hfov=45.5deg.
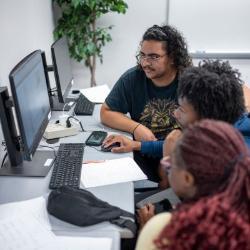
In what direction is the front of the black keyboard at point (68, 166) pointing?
to the viewer's right

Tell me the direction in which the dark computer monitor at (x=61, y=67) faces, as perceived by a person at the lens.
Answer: facing to the right of the viewer

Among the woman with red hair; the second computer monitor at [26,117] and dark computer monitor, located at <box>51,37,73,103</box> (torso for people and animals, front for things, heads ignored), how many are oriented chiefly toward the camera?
0

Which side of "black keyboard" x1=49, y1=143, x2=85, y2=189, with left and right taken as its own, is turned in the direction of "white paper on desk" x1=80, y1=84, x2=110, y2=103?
left

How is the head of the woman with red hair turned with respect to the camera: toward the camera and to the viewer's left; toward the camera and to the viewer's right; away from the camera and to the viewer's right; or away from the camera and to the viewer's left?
away from the camera and to the viewer's left

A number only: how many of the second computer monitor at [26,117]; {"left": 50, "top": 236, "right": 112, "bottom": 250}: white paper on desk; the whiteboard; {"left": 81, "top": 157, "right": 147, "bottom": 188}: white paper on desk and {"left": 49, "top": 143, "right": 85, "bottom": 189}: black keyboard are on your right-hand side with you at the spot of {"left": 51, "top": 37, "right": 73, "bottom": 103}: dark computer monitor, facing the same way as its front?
4

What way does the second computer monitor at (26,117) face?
to the viewer's right

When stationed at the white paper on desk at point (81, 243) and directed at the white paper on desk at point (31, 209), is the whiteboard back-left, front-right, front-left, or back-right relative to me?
front-right

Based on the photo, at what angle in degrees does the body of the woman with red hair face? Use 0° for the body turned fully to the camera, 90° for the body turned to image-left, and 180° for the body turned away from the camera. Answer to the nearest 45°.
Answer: approximately 135°

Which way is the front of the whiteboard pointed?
toward the camera

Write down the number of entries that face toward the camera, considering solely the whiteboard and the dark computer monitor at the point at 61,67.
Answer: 1

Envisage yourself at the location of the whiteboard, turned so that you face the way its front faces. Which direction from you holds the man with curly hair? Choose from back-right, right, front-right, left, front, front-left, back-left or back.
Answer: front

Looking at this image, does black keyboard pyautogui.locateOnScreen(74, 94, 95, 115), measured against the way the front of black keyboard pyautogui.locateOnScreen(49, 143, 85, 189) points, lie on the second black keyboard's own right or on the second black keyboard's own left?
on the second black keyboard's own left

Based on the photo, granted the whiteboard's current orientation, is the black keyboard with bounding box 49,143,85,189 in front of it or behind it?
in front

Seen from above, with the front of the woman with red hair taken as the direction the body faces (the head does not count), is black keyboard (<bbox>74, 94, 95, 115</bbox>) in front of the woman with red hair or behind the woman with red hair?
in front

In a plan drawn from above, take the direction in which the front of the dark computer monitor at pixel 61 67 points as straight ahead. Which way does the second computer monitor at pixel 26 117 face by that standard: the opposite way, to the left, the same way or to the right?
the same way
